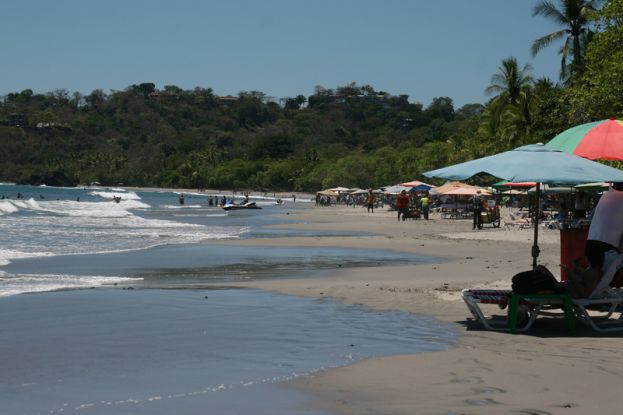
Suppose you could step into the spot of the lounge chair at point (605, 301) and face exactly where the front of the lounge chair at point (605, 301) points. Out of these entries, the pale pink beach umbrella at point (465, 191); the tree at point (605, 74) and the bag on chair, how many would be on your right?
2

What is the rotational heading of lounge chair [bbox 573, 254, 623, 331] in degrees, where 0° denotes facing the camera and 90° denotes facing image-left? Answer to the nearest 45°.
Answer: approximately 90°

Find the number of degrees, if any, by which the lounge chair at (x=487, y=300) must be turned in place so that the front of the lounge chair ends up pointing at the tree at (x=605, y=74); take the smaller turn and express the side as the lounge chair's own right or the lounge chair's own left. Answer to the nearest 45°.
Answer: approximately 90° to the lounge chair's own right

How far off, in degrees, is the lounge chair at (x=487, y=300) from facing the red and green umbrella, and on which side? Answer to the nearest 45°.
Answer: approximately 135° to its right

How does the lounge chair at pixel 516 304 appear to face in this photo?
to the viewer's left

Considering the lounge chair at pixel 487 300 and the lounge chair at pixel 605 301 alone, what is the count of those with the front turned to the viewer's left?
2

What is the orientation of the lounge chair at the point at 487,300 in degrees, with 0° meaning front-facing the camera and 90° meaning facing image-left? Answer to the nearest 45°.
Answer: approximately 90°

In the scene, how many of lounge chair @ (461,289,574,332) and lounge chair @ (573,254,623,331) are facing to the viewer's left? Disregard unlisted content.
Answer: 2

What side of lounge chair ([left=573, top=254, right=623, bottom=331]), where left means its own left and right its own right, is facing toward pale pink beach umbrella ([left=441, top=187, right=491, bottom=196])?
right
